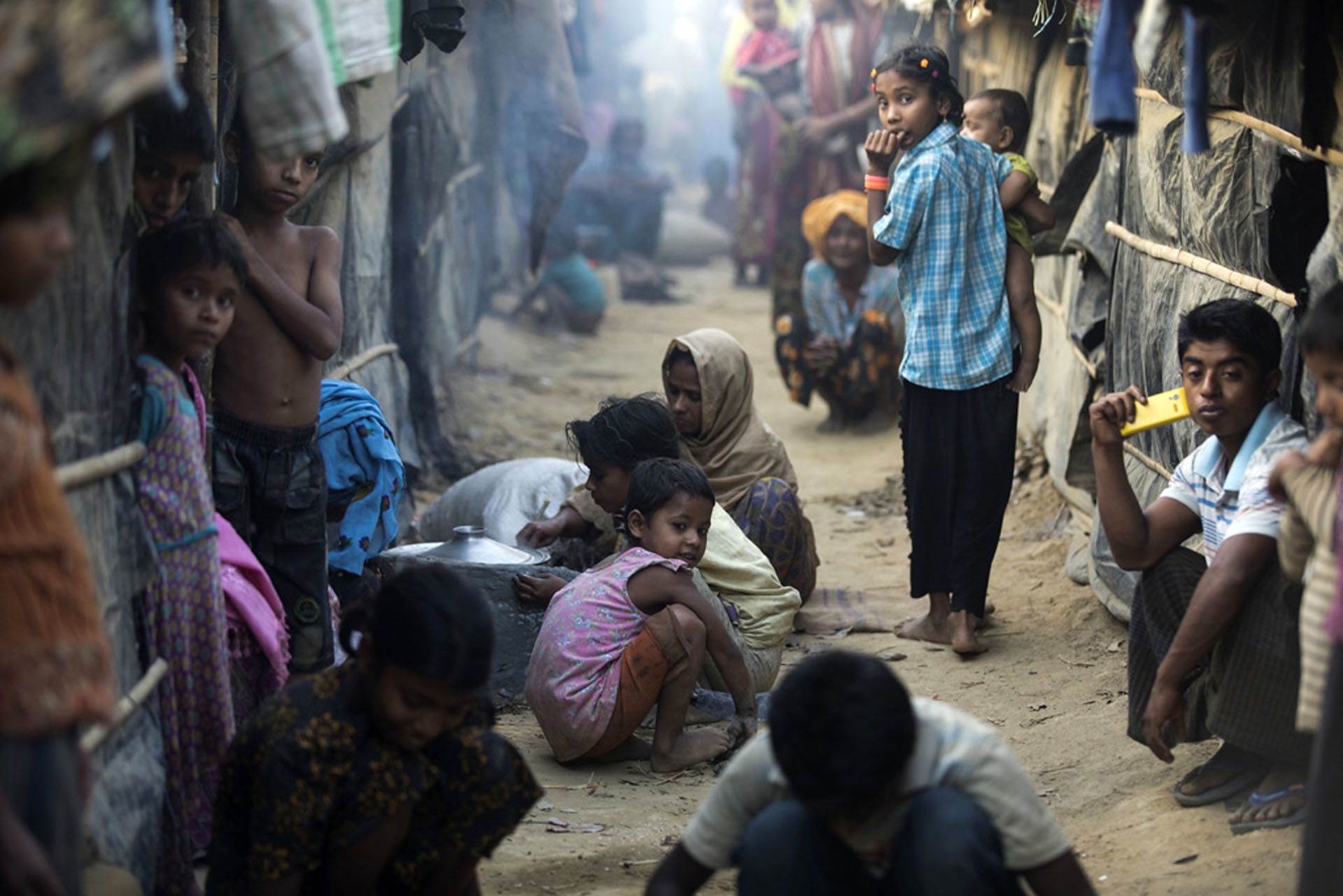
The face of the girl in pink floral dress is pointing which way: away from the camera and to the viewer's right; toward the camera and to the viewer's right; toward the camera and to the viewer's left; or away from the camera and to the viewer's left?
toward the camera and to the viewer's right

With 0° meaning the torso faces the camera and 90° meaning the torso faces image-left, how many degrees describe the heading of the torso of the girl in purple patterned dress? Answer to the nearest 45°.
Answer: approximately 315°

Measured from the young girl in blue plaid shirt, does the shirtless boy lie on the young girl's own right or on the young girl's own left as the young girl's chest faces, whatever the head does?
on the young girl's own left

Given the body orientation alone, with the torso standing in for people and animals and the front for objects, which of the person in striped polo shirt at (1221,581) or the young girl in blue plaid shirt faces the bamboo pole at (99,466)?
the person in striped polo shirt

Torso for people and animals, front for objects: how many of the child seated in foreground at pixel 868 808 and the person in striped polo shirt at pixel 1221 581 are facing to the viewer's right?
0

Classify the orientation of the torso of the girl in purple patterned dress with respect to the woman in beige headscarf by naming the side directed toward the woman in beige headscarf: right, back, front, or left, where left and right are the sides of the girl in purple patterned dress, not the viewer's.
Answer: left

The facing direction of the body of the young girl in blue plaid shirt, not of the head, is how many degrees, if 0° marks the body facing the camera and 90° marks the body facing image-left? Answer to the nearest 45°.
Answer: approximately 135°

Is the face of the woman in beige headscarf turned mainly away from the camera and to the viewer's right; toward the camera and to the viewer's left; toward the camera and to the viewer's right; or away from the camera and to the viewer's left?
toward the camera and to the viewer's left

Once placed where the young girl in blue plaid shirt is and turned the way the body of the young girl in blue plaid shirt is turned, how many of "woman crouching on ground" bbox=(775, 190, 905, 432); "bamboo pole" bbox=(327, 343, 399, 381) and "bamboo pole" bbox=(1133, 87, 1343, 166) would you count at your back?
1

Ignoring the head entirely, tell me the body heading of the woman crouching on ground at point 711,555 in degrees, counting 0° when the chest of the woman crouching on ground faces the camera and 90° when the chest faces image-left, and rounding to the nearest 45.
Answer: approximately 90°

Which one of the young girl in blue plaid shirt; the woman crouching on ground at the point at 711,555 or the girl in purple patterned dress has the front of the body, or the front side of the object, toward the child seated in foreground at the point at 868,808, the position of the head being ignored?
the girl in purple patterned dress
